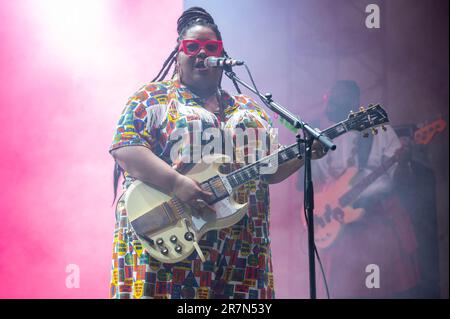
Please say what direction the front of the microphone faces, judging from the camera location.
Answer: facing to the left of the viewer
